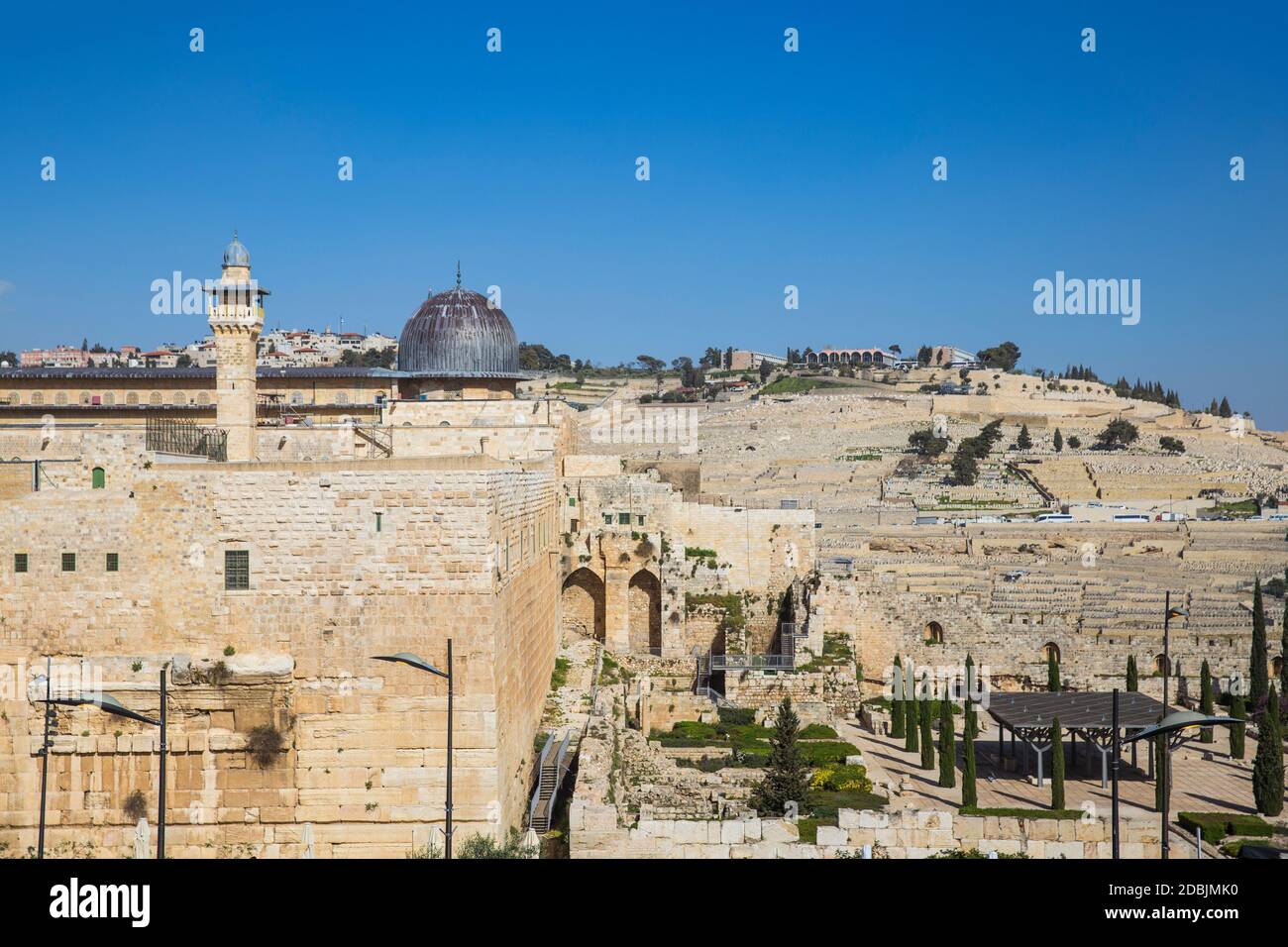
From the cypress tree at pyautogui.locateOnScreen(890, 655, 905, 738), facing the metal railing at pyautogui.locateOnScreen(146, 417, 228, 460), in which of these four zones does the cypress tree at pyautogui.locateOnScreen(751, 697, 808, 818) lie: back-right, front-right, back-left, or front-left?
front-left

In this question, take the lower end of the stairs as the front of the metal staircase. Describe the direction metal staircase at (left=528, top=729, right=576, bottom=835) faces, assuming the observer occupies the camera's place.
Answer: facing the viewer

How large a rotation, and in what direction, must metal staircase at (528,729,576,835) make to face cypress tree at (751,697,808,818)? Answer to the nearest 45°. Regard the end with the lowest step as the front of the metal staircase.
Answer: approximately 90° to its left

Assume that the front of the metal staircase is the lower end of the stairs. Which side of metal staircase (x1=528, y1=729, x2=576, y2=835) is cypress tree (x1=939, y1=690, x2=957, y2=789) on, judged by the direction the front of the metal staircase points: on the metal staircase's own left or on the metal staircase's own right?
on the metal staircase's own left

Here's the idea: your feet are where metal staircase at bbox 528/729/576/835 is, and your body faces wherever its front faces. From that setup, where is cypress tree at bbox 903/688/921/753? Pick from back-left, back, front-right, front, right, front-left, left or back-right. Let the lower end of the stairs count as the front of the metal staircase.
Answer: back-left

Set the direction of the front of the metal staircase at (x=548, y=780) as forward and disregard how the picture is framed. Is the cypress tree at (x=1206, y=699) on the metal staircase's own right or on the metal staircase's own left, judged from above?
on the metal staircase's own left

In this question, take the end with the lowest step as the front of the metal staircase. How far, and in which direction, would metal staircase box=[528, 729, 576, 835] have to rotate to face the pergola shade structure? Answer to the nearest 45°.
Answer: approximately 135° to its left

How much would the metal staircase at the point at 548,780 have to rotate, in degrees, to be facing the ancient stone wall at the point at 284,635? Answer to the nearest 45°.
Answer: approximately 45° to its right

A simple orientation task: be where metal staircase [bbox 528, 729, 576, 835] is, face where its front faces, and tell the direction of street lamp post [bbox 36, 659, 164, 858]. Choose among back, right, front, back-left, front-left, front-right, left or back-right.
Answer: front-right

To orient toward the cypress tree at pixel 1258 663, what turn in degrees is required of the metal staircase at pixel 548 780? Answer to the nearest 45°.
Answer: approximately 135° to its left

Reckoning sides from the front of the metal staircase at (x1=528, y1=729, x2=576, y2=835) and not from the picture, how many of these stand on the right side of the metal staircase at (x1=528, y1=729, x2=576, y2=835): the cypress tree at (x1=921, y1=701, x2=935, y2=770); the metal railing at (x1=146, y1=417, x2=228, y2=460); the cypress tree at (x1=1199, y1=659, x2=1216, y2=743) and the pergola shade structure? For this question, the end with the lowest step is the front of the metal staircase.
1

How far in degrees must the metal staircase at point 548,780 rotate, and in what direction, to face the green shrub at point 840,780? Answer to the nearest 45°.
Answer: approximately 135° to its left

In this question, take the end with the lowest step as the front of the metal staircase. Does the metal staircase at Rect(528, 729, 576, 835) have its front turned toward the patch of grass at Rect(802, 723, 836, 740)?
no

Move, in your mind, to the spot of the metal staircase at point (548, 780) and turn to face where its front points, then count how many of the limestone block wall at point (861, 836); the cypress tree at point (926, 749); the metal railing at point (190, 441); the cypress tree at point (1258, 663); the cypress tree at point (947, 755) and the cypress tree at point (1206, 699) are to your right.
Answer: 1

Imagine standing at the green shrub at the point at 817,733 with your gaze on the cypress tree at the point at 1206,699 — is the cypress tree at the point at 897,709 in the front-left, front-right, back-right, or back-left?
front-left

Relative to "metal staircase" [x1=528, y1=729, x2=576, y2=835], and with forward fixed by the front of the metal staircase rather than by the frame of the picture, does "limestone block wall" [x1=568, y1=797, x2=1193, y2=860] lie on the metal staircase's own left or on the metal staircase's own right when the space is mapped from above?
on the metal staircase's own left

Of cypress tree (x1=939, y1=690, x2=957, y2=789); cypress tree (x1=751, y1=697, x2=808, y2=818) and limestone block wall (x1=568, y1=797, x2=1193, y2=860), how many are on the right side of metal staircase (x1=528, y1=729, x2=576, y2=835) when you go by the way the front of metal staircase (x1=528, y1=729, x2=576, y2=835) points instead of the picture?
0

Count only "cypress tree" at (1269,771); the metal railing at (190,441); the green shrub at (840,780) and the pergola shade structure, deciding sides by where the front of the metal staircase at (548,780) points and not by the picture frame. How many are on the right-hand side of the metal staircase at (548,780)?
1
